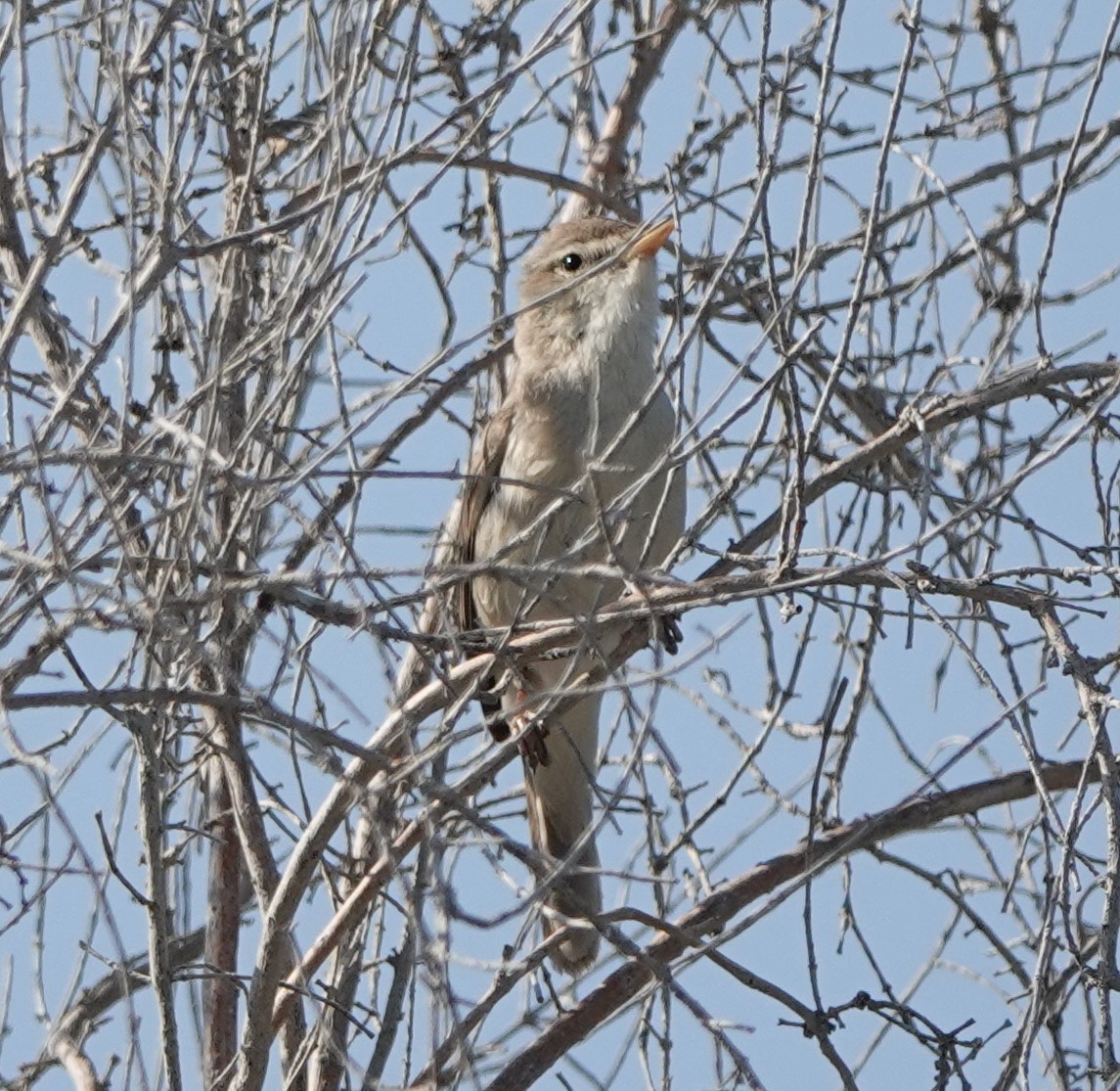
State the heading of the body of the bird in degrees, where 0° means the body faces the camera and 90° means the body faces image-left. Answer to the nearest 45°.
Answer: approximately 315°
